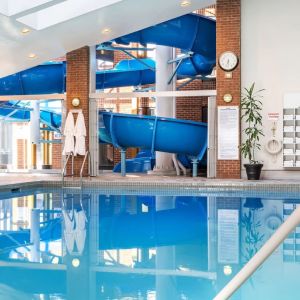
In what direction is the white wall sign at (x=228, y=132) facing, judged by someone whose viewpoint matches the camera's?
facing the viewer

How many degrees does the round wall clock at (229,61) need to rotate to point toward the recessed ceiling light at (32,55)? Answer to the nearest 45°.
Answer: approximately 90° to its right

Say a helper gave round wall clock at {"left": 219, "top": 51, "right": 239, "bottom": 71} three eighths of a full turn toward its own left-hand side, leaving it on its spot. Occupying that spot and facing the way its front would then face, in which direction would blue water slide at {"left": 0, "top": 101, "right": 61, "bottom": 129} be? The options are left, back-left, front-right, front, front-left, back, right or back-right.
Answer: left

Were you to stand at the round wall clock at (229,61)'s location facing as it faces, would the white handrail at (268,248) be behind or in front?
in front

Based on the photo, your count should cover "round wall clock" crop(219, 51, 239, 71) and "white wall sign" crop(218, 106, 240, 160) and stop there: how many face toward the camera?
2

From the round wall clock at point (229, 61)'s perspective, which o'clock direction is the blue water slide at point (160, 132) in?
The blue water slide is roughly at 4 o'clock from the round wall clock.

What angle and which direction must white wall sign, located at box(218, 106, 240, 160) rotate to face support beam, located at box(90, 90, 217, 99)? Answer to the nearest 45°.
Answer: approximately 90° to its right

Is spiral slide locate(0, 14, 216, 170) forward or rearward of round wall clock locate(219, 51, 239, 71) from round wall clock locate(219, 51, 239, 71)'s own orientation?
rearward

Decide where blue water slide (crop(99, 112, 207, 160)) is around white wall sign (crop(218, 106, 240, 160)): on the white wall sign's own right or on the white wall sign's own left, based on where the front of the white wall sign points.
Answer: on the white wall sign's own right

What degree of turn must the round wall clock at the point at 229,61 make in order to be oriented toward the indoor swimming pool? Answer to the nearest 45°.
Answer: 0° — it already faces it

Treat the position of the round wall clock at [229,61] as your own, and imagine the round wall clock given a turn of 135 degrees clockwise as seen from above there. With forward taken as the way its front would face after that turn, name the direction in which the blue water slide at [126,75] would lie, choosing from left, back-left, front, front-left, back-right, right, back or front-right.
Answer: front

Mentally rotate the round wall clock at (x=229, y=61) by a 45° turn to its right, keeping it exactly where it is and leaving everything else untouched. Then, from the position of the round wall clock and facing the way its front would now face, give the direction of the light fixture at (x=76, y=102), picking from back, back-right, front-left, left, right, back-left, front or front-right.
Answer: front-right

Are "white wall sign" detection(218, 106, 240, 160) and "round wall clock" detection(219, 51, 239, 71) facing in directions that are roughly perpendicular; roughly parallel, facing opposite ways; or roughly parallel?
roughly parallel

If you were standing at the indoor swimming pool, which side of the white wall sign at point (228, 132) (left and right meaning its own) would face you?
front

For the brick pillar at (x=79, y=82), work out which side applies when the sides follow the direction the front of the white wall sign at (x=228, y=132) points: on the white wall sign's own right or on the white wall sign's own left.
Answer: on the white wall sign's own right

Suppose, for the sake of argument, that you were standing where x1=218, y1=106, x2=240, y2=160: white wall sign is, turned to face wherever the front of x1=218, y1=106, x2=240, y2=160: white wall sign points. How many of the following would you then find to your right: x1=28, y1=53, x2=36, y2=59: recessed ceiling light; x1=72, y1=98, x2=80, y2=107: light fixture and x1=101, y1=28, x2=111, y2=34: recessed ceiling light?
3
